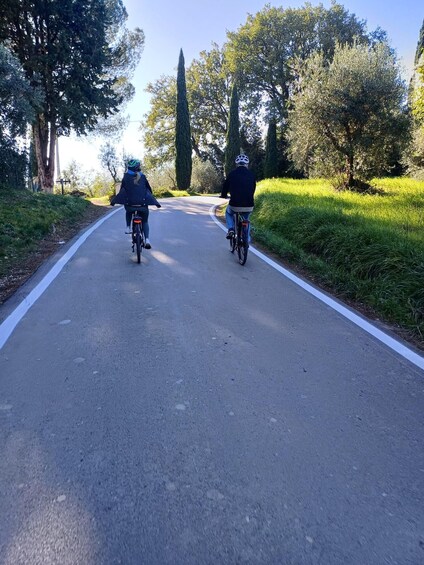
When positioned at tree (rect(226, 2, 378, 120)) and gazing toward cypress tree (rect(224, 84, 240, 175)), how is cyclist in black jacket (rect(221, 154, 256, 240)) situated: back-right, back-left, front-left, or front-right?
front-left

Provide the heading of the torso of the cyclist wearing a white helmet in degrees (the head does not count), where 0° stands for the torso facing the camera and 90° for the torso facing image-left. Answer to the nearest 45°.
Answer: approximately 180°

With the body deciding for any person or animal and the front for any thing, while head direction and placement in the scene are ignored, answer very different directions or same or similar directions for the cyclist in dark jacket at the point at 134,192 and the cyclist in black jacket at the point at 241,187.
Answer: same or similar directions

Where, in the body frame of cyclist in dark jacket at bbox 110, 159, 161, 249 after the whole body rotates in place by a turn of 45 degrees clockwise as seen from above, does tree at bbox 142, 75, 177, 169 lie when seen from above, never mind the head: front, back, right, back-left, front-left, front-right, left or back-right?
front-left

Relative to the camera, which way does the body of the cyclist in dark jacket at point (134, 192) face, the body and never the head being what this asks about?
away from the camera

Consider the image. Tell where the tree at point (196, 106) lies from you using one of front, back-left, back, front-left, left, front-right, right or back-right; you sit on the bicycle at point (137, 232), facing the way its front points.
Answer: front

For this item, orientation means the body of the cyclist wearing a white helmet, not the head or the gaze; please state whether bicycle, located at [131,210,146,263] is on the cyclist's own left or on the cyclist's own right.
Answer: on the cyclist's own left

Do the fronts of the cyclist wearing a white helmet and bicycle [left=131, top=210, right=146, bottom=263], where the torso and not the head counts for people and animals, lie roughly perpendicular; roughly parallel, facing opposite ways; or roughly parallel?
roughly parallel

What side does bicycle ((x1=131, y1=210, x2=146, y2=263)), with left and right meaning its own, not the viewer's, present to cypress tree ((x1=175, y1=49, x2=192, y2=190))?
front

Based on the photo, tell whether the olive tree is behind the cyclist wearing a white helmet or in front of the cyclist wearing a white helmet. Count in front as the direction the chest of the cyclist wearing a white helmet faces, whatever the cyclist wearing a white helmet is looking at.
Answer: in front

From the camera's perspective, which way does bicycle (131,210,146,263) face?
away from the camera

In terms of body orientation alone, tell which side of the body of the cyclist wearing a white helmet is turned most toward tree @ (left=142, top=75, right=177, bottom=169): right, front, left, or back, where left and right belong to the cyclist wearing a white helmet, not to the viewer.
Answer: front
